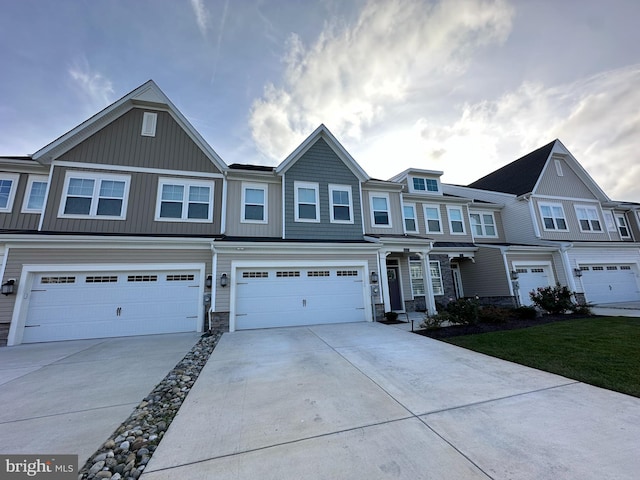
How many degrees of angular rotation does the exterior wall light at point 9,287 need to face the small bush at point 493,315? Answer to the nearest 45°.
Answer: approximately 90° to its left

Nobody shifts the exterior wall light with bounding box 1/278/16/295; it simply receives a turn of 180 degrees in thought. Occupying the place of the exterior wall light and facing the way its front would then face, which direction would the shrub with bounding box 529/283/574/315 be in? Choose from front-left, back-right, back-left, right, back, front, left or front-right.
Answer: right

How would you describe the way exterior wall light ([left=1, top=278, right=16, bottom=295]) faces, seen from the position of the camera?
facing the viewer and to the left of the viewer
